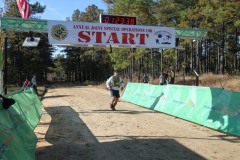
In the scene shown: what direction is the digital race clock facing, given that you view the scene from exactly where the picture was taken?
facing the viewer

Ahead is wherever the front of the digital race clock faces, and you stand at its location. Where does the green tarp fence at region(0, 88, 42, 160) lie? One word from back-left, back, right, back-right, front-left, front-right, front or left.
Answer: front

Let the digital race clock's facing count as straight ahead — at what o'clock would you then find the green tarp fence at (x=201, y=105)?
The green tarp fence is roughly at 11 o'clock from the digital race clock.

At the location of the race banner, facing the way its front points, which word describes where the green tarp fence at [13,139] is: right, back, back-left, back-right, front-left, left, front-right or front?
front

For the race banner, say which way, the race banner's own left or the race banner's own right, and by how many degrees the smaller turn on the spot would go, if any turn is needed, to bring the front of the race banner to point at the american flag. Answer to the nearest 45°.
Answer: approximately 90° to the race banner's own right

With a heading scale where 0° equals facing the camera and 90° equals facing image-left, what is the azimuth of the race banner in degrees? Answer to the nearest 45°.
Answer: approximately 0°

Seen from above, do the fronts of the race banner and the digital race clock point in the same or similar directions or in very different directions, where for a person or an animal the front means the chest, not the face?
same or similar directions

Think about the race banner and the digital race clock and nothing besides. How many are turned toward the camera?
2

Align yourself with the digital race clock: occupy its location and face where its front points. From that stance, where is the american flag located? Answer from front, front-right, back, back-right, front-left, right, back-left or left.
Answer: right
